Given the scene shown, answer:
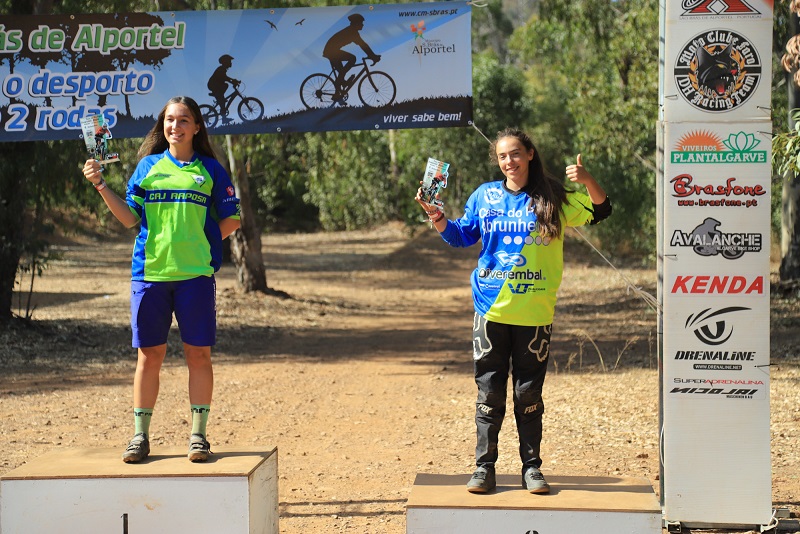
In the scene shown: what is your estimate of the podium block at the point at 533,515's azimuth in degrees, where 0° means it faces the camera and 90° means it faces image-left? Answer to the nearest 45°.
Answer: approximately 0°

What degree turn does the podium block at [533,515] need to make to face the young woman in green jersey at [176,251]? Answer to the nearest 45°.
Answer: approximately 90° to its right

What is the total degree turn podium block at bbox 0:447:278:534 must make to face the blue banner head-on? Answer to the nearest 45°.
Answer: approximately 180°

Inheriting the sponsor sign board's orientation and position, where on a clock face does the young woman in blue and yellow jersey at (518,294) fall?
The young woman in blue and yellow jersey is roughly at 2 o'clock from the sponsor sign board.

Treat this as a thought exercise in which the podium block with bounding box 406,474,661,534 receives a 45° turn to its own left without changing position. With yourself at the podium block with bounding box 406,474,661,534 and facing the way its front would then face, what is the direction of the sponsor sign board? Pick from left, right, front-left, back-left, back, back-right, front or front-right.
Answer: left

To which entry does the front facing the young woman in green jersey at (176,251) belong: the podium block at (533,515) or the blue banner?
the blue banner

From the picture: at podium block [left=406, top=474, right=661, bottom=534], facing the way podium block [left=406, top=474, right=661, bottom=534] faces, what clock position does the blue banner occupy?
The blue banner is roughly at 5 o'clock from the podium block.

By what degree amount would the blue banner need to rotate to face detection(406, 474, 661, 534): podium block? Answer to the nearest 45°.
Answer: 0° — it already faces it

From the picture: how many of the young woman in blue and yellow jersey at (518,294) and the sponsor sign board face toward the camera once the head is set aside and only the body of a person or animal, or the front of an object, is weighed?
2

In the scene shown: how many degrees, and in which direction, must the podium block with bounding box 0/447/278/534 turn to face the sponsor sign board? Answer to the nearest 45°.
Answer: approximately 90° to its left
